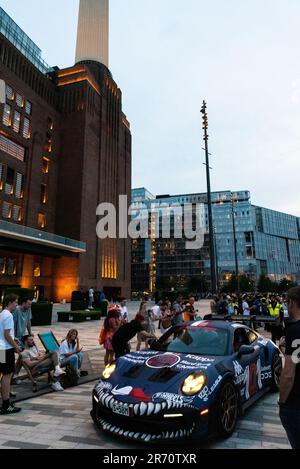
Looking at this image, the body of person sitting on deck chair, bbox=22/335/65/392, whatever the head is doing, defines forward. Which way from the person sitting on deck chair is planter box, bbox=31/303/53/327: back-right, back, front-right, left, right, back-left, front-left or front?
back-left

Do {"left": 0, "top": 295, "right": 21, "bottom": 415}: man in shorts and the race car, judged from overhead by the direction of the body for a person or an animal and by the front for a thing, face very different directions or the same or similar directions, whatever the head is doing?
very different directions

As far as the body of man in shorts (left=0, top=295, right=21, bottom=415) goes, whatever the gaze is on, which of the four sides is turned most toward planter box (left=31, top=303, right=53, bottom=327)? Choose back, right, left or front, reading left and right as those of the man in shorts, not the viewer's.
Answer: left

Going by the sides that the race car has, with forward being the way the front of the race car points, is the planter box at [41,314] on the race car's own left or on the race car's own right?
on the race car's own right

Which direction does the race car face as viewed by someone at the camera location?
facing the viewer and to the left of the viewer

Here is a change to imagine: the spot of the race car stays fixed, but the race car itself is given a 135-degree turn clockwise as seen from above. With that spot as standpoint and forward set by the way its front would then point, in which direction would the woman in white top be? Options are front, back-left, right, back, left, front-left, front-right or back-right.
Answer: front-left

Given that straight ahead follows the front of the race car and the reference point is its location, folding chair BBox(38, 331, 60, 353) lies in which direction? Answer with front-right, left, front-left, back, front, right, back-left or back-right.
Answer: right

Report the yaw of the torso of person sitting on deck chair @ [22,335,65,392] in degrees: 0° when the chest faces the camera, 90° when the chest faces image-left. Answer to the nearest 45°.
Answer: approximately 315°

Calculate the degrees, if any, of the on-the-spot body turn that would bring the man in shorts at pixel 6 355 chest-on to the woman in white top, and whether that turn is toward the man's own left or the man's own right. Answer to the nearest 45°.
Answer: approximately 45° to the man's own left

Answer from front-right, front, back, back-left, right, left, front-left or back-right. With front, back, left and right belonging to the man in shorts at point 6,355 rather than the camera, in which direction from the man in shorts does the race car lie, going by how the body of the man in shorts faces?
front-right
